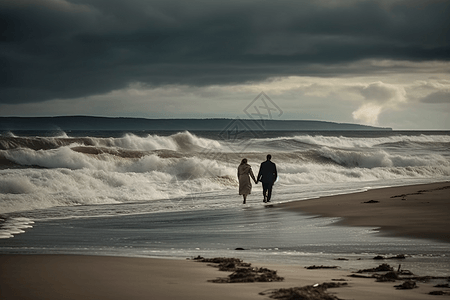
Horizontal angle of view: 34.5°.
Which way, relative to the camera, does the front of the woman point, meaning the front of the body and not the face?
away from the camera

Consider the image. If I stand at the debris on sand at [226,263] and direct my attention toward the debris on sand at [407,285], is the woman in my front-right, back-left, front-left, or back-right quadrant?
back-left

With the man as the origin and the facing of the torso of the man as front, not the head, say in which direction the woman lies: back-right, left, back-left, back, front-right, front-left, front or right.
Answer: left

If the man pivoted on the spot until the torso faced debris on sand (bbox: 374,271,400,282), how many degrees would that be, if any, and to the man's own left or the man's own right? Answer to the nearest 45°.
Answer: approximately 180°

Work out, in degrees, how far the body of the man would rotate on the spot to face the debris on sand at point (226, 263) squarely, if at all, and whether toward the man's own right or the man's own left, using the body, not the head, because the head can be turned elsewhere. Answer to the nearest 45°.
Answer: approximately 180°

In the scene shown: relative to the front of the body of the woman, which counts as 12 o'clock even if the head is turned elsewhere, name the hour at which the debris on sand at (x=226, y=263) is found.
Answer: The debris on sand is roughly at 6 o'clock from the woman.

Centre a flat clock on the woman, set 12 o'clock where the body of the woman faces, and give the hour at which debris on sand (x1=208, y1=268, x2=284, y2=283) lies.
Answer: The debris on sand is roughly at 6 o'clock from the woman.

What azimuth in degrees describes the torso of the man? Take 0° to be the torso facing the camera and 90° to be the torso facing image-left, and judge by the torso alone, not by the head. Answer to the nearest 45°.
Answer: approximately 180°

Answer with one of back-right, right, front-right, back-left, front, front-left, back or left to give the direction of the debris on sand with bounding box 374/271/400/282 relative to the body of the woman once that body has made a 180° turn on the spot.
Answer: front

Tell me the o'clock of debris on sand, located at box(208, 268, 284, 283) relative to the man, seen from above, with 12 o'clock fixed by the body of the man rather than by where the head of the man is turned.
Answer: The debris on sand is roughly at 6 o'clock from the man.

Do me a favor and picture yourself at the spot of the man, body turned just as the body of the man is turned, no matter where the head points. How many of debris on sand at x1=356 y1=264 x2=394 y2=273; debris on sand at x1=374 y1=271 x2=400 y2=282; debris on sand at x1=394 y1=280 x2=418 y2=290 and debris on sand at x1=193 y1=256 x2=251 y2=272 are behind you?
4

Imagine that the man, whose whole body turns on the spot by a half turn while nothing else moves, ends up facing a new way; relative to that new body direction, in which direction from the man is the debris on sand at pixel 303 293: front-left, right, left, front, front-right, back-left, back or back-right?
front

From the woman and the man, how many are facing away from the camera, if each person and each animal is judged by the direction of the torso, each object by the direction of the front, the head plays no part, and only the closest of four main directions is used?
2
